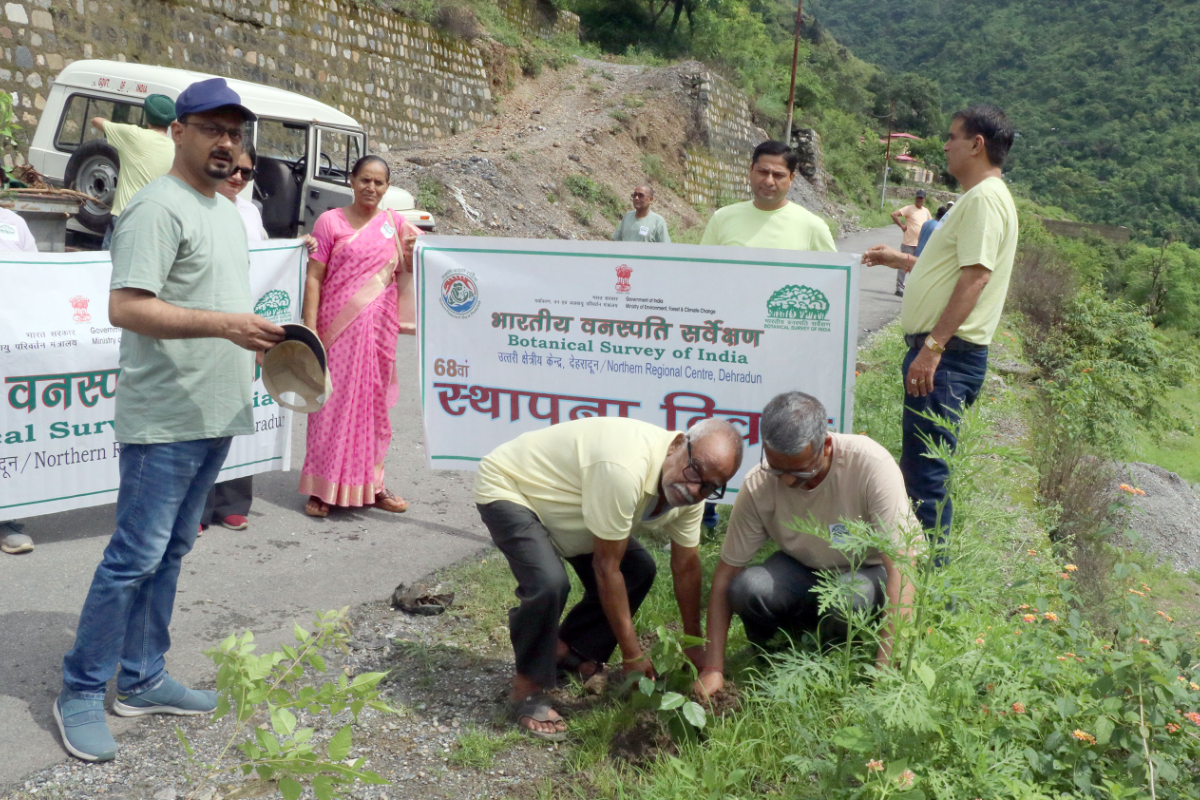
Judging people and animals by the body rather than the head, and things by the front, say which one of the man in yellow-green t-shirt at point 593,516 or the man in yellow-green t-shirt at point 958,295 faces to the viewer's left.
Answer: the man in yellow-green t-shirt at point 958,295

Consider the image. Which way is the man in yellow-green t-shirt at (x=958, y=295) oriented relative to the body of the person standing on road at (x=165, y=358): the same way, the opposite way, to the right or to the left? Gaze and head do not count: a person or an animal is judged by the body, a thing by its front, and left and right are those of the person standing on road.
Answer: the opposite way

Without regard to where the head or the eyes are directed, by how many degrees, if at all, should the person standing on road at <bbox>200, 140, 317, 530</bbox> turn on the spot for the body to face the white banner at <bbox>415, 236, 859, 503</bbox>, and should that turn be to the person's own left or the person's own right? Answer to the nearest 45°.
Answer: approximately 45° to the person's own left

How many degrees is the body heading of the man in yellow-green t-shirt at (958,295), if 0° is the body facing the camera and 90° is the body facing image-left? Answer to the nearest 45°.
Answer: approximately 90°

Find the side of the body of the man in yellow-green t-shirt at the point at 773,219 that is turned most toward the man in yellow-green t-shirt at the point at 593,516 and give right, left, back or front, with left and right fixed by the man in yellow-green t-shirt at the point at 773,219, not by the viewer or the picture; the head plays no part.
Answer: front

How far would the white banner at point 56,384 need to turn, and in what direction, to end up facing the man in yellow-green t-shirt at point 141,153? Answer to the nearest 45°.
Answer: approximately 180°

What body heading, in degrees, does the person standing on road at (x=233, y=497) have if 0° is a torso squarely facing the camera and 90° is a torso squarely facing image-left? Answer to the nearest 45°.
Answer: approximately 0°
